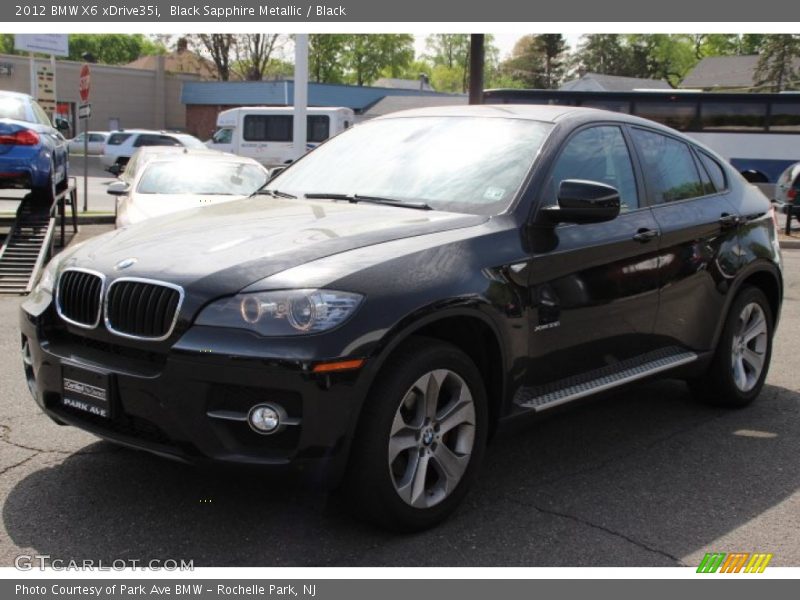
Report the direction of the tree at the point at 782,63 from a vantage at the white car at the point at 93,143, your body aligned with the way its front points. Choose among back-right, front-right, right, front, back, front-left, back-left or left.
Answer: back

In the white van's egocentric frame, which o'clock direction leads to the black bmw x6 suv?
The black bmw x6 suv is roughly at 9 o'clock from the white van.

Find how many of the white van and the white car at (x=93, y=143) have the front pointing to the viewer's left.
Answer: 2

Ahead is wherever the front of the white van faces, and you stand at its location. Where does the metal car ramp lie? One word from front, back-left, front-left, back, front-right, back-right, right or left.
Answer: left

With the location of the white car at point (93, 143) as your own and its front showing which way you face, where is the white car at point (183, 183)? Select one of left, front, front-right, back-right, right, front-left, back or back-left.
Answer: left

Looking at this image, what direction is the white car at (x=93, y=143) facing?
to the viewer's left

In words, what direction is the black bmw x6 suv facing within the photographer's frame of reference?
facing the viewer and to the left of the viewer

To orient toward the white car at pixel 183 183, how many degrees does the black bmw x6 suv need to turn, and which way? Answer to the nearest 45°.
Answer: approximately 135° to its right

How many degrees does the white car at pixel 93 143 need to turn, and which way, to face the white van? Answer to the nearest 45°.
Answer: approximately 135° to its left

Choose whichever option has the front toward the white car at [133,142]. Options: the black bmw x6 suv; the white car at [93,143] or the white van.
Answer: the white van

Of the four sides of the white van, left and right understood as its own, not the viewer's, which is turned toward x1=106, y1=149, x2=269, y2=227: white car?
left

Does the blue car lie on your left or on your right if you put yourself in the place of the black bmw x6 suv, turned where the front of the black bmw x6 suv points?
on your right

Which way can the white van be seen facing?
to the viewer's left
